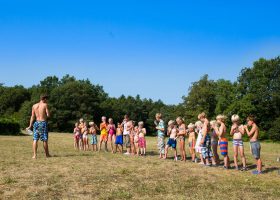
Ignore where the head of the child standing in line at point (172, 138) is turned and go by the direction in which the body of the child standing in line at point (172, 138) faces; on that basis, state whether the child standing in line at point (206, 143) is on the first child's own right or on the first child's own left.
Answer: on the first child's own left

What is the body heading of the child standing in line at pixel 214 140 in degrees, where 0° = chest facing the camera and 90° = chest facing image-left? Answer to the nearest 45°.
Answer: approximately 90°

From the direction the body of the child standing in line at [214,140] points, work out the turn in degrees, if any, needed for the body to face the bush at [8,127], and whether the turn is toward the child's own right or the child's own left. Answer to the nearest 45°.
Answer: approximately 45° to the child's own right

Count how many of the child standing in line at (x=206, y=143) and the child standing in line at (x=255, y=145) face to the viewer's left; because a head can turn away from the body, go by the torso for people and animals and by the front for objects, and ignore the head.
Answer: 2

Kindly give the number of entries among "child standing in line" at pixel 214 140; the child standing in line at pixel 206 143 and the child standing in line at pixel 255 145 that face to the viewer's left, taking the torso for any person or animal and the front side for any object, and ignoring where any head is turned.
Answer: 3

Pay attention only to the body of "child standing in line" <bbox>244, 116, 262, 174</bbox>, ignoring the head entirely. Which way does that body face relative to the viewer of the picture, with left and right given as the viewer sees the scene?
facing to the left of the viewer

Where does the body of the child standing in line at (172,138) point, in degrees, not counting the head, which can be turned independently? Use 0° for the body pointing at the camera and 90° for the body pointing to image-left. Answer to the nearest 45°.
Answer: approximately 45°

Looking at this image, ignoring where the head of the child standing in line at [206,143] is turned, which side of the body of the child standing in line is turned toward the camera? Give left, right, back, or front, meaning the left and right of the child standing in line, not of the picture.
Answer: left

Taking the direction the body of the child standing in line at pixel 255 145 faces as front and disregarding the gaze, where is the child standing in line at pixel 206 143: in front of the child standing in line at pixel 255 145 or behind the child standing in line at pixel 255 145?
in front
